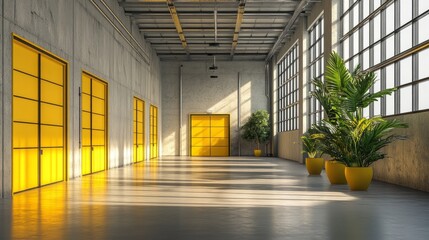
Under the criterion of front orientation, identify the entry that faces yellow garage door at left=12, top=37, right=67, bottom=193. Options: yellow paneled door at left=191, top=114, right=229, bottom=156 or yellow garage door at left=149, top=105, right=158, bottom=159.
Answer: the yellow paneled door

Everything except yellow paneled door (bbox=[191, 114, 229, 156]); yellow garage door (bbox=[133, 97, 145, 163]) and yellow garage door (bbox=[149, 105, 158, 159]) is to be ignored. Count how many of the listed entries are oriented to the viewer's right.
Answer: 2

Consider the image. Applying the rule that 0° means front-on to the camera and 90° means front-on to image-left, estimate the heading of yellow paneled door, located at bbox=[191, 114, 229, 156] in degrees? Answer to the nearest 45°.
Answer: approximately 0°

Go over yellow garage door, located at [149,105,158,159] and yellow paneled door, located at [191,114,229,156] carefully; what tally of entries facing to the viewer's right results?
1

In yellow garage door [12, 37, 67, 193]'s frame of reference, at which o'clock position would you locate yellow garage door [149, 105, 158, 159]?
yellow garage door [149, 105, 158, 159] is roughly at 8 o'clock from yellow garage door [12, 37, 67, 193].

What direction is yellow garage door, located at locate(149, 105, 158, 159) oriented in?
to the viewer's right

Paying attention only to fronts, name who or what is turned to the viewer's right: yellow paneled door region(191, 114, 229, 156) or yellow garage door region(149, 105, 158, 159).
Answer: the yellow garage door

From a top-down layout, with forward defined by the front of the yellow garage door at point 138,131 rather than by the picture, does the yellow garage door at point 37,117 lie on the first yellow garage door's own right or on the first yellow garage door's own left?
on the first yellow garage door's own right

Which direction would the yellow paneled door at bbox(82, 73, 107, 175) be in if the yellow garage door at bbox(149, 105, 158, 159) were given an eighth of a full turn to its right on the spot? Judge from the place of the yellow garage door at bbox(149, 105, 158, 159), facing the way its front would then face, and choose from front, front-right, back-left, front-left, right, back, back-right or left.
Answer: front-right

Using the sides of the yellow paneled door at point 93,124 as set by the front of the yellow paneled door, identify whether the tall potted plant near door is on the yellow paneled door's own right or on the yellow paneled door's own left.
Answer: on the yellow paneled door's own left

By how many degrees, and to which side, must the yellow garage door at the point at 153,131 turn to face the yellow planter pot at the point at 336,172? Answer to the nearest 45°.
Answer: approximately 90° to its right

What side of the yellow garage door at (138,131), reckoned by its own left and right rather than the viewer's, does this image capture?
right
